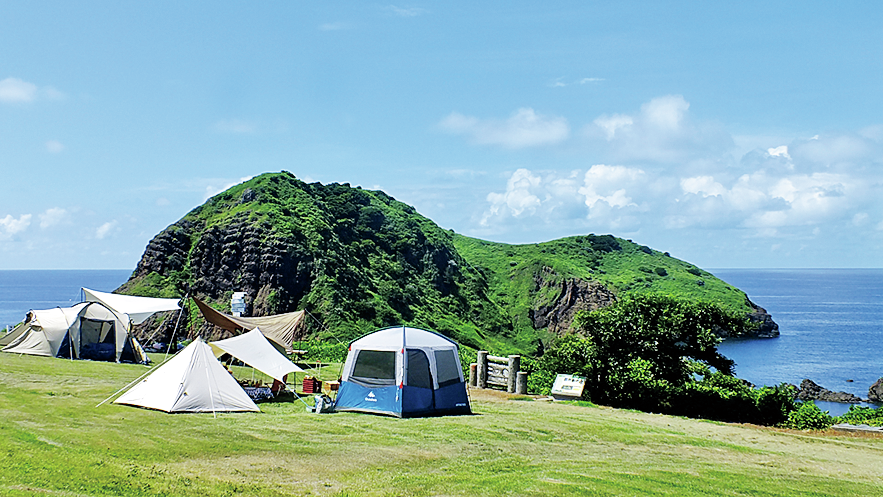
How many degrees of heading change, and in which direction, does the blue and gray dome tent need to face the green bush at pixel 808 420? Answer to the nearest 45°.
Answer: approximately 45° to its left

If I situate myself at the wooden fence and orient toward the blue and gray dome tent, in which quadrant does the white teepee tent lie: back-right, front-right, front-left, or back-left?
front-right

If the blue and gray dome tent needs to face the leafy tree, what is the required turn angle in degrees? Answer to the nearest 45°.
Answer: approximately 90° to its left

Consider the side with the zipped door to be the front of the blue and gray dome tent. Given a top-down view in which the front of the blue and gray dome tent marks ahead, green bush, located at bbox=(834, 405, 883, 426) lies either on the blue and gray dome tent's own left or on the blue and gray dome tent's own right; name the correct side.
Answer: on the blue and gray dome tent's own left

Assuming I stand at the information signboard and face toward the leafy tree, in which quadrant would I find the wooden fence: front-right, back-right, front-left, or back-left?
back-left

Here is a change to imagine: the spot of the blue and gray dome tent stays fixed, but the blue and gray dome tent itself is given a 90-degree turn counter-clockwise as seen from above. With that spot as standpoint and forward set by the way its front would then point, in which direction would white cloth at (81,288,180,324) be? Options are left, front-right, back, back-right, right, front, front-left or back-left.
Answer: left

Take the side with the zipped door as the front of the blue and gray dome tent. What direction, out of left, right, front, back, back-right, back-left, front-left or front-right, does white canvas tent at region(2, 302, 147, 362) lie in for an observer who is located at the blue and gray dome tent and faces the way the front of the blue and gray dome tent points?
back

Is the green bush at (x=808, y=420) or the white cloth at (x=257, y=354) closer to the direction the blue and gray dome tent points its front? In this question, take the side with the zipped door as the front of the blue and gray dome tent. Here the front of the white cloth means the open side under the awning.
the green bush

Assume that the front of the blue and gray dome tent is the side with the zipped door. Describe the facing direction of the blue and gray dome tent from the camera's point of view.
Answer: facing the viewer and to the right of the viewer

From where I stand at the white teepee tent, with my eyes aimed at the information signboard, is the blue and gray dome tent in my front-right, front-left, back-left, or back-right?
front-right
